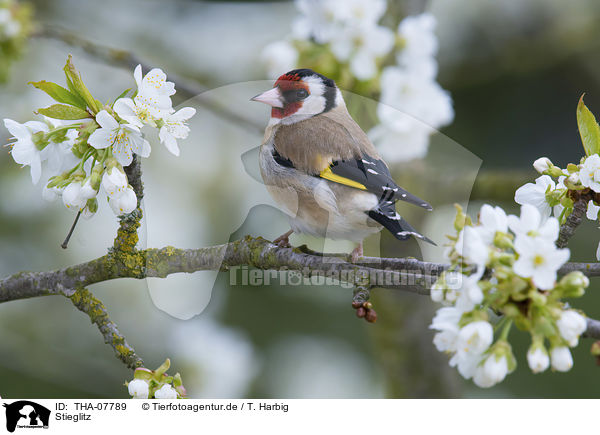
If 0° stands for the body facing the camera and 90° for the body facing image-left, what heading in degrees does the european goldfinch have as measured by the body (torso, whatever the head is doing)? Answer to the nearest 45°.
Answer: approximately 90°
